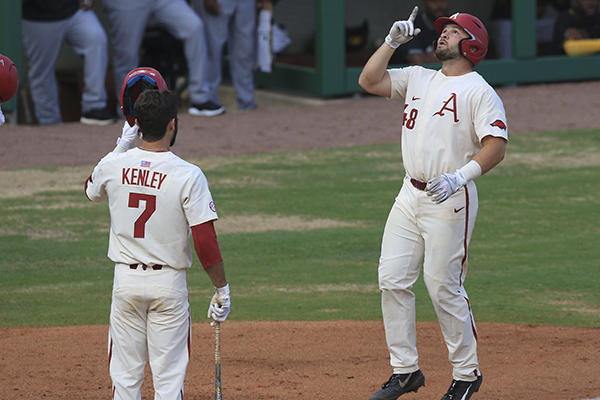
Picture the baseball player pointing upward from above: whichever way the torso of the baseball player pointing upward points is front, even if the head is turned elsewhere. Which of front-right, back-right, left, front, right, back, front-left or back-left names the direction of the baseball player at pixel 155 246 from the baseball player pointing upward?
front

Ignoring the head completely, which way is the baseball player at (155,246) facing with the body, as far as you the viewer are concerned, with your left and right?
facing away from the viewer

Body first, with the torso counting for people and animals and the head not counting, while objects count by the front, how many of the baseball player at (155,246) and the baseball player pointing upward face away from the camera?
1

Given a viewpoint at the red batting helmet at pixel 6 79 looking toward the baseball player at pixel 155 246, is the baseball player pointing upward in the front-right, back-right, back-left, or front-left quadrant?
front-left

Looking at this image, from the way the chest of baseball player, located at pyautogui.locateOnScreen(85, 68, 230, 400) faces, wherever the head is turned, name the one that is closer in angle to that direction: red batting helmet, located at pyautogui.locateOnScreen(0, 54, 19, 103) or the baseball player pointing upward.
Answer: the red batting helmet

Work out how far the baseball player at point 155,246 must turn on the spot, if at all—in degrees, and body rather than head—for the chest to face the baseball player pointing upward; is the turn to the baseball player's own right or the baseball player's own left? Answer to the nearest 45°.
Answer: approximately 90° to the baseball player's own right

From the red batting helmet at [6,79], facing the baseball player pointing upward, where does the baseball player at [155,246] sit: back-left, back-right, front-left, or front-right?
front-right

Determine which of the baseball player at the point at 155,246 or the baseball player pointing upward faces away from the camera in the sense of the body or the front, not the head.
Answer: the baseball player

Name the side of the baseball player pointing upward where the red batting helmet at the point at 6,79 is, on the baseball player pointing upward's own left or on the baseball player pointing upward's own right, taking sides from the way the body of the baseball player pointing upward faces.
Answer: on the baseball player pointing upward's own right

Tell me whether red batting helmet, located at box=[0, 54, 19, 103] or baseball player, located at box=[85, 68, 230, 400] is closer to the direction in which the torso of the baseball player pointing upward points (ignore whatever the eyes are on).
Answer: the baseball player

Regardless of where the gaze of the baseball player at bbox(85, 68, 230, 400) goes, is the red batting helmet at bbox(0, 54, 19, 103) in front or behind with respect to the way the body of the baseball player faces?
in front

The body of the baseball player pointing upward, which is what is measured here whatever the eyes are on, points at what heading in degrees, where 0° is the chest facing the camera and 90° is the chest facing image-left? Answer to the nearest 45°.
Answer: approximately 45°
